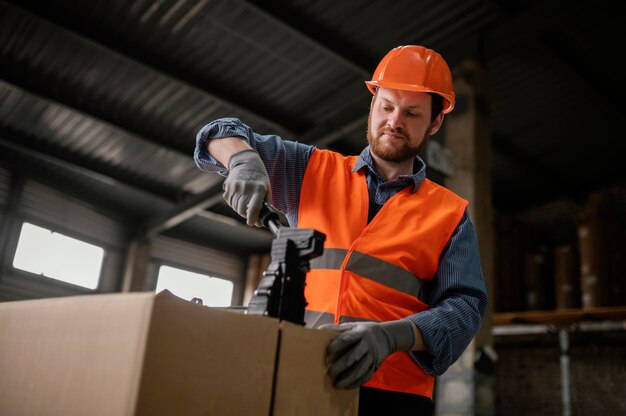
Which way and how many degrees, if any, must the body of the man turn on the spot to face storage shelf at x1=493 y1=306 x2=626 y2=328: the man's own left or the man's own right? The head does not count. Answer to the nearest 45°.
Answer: approximately 180°

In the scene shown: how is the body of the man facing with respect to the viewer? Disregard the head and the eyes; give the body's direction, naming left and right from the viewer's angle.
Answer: facing the viewer and to the left of the viewer

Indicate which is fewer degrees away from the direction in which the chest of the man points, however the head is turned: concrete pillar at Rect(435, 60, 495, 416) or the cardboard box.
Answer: the cardboard box

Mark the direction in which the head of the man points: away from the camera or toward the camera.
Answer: toward the camera

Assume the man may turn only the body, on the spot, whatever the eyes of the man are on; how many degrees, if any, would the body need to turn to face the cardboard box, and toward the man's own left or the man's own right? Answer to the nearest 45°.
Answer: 0° — they already face it

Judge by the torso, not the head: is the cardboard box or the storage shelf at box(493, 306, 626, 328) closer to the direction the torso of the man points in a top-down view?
the cardboard box

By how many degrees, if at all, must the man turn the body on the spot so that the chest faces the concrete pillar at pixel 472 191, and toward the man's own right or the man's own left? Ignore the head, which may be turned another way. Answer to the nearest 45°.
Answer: approximately 135° to the man's own right
